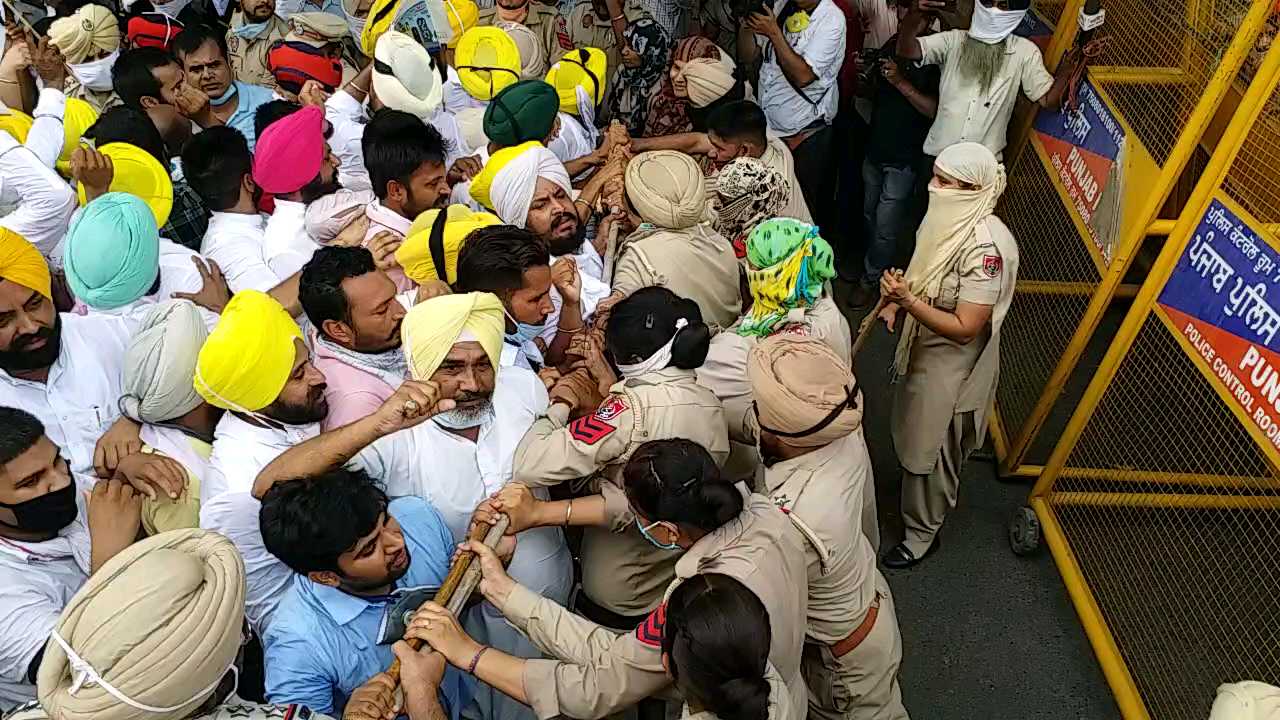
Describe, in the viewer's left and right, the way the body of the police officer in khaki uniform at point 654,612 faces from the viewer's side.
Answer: facing to the left of the viewer

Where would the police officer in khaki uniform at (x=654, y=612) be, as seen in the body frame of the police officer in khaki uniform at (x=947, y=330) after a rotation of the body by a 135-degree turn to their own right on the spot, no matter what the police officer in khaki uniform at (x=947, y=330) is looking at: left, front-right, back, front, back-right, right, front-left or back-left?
back

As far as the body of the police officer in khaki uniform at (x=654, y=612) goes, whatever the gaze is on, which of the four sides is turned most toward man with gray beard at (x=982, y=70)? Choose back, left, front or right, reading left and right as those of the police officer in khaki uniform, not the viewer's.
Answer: right

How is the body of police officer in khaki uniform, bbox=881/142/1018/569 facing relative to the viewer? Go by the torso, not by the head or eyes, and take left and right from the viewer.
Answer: facing the viewer and to the left of the viewer

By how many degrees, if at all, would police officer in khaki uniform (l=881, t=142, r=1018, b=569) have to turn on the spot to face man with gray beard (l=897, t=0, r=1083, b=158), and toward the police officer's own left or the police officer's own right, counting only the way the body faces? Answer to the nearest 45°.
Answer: approximately 135° to the police officer's own right

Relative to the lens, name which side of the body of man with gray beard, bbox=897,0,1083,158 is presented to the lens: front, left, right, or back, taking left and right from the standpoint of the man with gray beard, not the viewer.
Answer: front

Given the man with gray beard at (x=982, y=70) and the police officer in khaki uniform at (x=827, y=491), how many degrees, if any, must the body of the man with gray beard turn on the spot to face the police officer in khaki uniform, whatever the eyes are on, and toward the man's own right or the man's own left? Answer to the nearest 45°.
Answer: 0° — they already face them

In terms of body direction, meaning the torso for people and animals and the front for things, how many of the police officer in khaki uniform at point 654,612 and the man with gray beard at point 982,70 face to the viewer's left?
1

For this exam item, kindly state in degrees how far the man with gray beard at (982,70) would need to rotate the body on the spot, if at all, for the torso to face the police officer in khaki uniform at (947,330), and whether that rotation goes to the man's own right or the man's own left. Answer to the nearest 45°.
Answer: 0° — they already face them

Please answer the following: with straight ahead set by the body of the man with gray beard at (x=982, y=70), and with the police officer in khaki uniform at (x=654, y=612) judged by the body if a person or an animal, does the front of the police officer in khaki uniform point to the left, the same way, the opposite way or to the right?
to the right
